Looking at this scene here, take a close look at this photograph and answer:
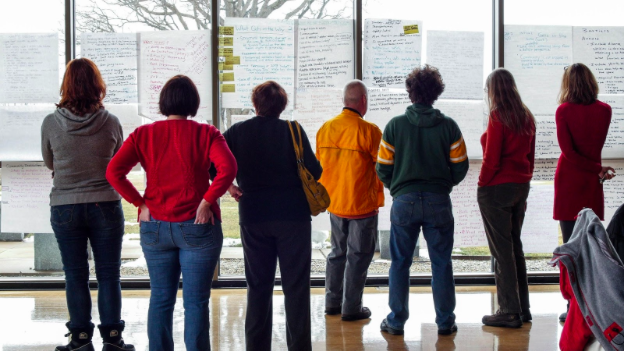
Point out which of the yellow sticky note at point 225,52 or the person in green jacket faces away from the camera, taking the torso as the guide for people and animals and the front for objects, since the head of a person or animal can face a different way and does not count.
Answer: the person in green jacket

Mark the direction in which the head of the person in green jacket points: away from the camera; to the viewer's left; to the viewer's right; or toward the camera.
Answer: away from the camera

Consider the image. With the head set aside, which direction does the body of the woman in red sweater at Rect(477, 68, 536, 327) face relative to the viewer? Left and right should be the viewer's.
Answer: facing away from the viewer and to the left of the viewer

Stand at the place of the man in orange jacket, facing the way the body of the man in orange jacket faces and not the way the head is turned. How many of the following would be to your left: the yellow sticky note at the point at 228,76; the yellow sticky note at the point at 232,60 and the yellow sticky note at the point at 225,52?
3

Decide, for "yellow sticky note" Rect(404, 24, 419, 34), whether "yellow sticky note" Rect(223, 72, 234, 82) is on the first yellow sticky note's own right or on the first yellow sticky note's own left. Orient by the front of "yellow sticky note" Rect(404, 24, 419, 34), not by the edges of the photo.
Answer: on the first yellow sticky note's own right

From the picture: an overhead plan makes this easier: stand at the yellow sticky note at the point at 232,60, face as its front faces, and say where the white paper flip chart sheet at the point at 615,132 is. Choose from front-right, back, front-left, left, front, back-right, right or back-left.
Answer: left

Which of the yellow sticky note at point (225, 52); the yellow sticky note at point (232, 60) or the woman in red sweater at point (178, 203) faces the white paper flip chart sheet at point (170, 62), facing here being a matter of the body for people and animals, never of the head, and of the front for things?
the woman in red sweater

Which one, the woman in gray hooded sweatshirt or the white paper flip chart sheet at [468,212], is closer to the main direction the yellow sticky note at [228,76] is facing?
the woman in gray hooded sweatshirt

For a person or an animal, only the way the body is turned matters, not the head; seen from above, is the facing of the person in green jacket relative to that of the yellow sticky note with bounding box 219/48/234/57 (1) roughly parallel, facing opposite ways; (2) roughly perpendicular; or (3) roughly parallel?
roughly parallel, facing opposite ways

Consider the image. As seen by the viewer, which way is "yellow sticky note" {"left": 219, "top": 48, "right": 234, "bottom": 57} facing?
toward the camera

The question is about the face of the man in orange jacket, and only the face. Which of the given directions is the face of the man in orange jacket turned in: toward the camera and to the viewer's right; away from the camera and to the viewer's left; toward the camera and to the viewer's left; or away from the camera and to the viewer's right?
away from the camera and to the viewer's right

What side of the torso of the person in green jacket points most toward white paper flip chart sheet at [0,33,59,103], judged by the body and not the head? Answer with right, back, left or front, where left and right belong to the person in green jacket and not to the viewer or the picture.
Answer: left

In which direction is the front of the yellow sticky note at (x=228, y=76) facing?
toward the camera

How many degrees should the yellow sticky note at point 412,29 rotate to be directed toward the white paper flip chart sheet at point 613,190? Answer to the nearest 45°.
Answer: approximately 90° to its left

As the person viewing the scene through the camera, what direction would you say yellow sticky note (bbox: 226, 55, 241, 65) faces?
facing the viewer

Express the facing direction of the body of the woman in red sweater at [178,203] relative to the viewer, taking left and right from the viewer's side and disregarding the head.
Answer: facing away from the viewer

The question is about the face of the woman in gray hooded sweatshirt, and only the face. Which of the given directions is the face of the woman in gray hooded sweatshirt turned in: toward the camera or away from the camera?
away from the camera

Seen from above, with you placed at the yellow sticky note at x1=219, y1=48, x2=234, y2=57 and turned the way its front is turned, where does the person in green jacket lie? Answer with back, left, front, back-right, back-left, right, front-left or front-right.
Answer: front-left

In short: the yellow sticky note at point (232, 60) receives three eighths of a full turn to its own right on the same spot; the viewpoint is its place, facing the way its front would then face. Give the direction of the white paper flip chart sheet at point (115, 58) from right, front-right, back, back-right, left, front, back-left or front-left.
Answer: front-left

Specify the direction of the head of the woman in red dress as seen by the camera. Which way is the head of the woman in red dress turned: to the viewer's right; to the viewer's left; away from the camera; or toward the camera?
away from the camera

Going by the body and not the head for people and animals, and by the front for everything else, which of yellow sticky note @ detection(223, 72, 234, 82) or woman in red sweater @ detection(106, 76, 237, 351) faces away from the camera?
the woman in red sweater
